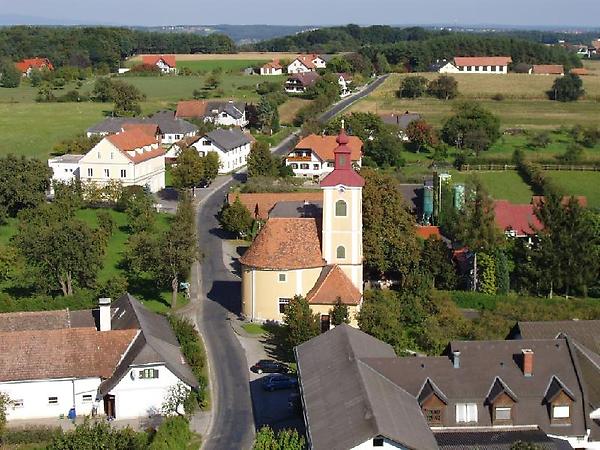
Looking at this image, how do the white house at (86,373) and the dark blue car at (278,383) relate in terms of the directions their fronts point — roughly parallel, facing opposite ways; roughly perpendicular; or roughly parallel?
roughly perpendicular

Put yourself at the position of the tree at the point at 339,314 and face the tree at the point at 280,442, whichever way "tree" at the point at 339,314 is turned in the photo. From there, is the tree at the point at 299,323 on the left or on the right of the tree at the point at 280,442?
right

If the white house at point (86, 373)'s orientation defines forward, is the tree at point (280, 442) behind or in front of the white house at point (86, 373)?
in front

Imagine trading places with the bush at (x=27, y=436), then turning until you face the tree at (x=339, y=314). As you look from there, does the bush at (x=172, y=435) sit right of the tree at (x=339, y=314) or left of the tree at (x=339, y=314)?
right

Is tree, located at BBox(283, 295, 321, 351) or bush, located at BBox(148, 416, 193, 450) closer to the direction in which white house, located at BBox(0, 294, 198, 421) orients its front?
the bush

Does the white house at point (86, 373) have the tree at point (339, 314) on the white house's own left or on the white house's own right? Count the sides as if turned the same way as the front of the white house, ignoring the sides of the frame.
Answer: on the white house's own left

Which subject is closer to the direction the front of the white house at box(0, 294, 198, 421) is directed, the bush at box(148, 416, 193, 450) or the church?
the bush

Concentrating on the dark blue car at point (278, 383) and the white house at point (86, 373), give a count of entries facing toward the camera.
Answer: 1

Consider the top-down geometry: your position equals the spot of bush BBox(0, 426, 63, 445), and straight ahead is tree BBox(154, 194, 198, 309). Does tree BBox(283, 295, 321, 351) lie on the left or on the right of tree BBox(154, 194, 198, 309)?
right

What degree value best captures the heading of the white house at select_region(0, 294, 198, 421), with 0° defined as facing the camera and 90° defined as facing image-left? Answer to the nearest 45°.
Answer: approximately 0°
